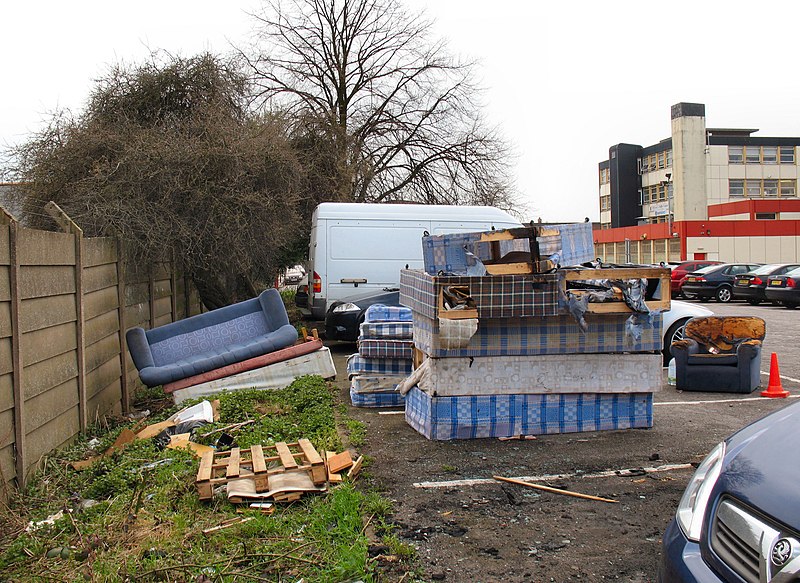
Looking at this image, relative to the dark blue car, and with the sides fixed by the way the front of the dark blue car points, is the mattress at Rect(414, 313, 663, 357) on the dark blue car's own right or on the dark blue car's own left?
on the dark blue car's own right

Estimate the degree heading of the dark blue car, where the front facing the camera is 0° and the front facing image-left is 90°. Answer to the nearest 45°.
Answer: approximately 45°

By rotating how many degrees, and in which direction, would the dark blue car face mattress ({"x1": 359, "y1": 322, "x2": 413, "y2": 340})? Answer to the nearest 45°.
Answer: approximately 90° to its right

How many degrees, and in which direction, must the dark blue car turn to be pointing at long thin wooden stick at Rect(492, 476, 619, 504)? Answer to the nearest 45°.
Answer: approximately 90° to its right

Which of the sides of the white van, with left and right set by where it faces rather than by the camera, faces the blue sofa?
right
